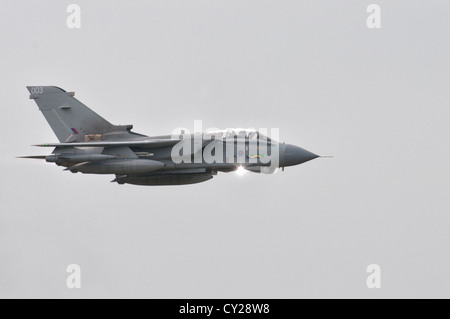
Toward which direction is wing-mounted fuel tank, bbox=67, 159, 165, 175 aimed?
to the viewer's right

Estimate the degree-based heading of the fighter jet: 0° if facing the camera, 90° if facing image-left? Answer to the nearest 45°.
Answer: approximately 270°

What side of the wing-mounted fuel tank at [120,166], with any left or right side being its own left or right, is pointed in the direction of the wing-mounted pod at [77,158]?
back
